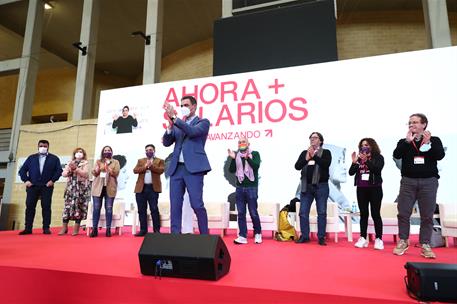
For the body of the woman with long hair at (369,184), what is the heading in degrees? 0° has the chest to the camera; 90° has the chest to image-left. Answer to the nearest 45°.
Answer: approximately 45°

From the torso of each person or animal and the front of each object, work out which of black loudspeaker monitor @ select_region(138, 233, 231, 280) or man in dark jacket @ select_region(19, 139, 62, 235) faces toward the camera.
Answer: the man in dark jacket

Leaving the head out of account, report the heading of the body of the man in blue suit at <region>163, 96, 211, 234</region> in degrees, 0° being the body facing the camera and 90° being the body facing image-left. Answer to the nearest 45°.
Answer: approximately 45°

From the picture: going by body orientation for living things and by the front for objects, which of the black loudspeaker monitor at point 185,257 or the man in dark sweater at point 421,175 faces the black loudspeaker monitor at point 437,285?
the man in dark sweater

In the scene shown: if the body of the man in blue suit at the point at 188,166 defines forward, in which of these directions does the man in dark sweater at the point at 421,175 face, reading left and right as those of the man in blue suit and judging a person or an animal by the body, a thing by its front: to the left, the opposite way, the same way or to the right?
the same way

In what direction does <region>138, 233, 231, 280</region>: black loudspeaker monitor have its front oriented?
away from the camera

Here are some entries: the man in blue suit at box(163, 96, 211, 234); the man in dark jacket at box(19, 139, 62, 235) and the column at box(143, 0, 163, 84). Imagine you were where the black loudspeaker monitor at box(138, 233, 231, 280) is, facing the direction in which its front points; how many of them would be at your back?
0

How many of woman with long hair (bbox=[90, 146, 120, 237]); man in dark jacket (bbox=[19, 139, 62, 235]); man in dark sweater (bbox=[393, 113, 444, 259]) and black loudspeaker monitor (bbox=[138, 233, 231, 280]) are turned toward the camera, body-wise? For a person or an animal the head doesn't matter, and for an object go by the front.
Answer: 3

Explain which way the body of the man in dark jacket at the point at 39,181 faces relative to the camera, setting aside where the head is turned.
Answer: toward the camera

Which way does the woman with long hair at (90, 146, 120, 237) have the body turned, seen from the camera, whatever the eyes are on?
toward the camera

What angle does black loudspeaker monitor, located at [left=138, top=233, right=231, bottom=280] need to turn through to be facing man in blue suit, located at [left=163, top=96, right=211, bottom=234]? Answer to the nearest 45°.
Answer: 0° — it already faces them

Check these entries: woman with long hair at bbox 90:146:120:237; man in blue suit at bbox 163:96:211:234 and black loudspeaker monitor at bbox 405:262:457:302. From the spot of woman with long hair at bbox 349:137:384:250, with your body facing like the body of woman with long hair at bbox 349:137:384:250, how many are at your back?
0

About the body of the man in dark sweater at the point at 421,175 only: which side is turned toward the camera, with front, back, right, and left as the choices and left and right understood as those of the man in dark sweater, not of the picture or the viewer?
front

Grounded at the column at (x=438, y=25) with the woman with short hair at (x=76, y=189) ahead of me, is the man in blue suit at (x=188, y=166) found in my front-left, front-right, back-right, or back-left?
front-left

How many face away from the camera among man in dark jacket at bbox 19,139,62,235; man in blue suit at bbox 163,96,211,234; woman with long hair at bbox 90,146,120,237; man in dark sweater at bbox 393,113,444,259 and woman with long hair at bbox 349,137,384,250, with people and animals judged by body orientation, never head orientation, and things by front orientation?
0

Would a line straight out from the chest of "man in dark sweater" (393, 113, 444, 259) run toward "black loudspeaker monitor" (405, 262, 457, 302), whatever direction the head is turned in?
yes

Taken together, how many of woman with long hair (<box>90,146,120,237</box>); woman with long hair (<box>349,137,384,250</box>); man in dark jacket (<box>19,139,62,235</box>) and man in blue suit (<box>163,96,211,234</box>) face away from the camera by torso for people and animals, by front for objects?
0

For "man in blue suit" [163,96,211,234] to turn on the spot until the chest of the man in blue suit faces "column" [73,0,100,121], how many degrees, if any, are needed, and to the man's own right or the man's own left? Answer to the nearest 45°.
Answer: approximately 90° to the man's own right
